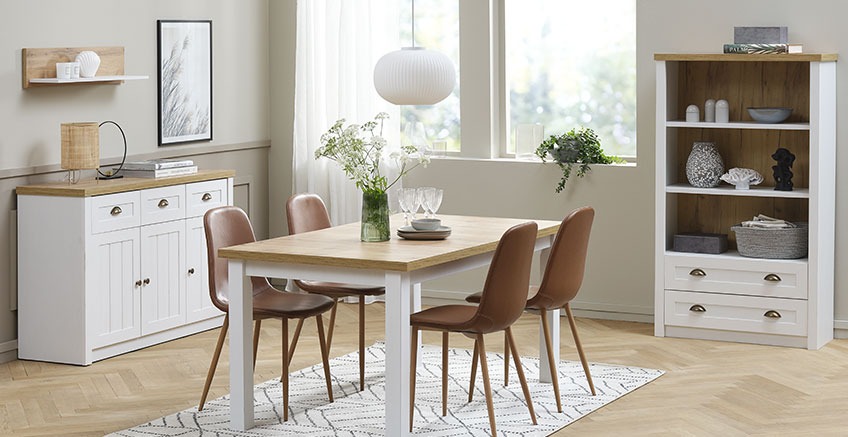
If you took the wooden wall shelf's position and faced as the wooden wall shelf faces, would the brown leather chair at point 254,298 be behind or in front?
in front

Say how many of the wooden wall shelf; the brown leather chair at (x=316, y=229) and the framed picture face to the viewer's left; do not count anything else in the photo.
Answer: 0

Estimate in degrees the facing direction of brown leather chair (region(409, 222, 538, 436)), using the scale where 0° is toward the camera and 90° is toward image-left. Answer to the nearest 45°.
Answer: approximately 135°

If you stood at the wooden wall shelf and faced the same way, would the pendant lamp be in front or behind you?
in front

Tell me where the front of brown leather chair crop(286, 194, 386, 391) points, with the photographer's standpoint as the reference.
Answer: facing the viewer and to the right of the viewer

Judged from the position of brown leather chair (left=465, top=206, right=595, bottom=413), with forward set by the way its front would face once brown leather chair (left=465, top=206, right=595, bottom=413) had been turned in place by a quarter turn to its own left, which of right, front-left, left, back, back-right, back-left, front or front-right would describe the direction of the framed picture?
right

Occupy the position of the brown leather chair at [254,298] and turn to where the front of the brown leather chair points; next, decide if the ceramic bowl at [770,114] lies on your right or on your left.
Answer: on your left

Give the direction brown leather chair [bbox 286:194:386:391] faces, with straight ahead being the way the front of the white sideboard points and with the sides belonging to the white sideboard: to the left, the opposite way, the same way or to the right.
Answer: the same way

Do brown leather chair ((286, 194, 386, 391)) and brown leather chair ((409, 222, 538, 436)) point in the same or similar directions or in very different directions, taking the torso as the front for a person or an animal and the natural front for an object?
very different directions

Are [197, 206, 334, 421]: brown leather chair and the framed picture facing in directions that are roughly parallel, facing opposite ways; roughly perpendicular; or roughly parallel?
roughly parallel

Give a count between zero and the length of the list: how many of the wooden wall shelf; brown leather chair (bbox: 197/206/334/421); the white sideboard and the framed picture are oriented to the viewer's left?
0

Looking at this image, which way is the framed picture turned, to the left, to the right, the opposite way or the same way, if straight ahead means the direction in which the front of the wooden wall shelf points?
the same way

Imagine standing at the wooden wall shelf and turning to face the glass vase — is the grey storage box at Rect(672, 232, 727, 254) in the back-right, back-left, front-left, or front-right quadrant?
front-left

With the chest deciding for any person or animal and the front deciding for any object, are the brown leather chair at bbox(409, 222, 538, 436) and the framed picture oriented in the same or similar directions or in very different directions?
very different directions
